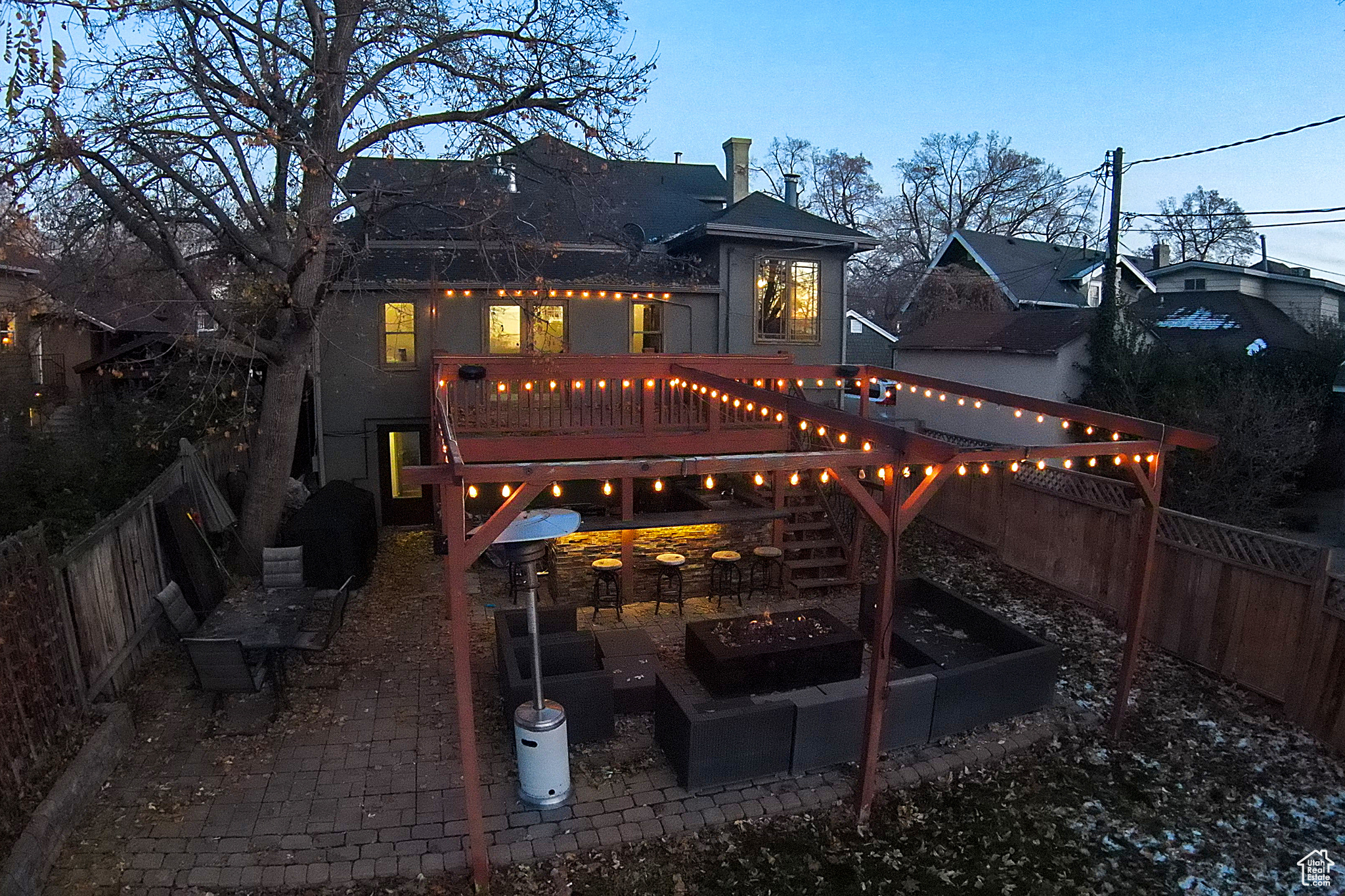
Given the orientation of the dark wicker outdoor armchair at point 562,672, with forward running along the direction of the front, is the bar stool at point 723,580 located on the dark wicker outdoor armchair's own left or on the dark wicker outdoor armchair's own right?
on the dark wicker outdoor armchair's own left

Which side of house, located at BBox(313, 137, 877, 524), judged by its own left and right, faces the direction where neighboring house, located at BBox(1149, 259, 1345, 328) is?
right

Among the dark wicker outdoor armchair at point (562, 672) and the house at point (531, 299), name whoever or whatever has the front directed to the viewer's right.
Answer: the dark wicker outdoor armchair

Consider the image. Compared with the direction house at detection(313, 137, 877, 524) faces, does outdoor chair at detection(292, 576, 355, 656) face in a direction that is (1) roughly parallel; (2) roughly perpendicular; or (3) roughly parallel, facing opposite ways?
roughly perpendicular

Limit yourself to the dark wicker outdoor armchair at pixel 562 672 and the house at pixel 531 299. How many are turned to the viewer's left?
0

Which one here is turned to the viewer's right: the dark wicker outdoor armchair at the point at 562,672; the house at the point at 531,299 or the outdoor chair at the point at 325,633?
the dark wicker outdoor armchair

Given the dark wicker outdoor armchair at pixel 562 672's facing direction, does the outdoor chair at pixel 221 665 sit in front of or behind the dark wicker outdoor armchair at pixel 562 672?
behind

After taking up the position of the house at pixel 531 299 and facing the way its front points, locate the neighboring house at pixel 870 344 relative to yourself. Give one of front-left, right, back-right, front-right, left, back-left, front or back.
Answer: front-right

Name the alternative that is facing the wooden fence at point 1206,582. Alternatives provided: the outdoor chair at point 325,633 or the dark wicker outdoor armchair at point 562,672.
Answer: the dark wicker outdoor armchair

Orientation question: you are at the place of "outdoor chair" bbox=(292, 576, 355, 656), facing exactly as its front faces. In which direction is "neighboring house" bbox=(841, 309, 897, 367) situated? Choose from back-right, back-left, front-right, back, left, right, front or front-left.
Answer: back-right

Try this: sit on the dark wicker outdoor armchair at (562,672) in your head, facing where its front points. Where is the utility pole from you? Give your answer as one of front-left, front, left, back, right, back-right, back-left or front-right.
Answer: front-left

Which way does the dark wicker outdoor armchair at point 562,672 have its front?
to the viewer's right

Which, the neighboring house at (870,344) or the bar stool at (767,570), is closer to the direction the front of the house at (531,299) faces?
the neighboring house

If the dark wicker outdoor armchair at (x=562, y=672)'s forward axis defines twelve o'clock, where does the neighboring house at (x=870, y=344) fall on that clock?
The neighboring house is roughly at 10 o'clock from the dark wicker outdoor armchair.

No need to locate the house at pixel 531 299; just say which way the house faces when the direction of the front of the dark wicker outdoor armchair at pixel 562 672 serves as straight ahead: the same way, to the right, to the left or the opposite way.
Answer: to the left

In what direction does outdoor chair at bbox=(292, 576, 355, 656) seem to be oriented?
to the viewer's left

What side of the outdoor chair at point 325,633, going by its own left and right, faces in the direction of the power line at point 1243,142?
back

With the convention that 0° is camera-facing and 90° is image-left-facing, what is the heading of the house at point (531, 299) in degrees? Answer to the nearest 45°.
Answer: approximately 180°

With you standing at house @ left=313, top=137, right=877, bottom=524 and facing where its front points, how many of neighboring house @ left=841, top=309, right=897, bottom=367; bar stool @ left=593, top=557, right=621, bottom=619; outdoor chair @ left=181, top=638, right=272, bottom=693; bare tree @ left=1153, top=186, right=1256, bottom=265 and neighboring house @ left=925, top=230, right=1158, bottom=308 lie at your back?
2

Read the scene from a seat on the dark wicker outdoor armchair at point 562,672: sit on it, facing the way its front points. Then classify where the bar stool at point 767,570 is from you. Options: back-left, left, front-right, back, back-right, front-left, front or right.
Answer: front-left

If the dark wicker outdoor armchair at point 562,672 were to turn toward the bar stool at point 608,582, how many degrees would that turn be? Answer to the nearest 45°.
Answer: approximately 90° to its left

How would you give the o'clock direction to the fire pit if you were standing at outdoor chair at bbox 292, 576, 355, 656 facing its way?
The fire pit is roughly at 7 o'clock from the outdoor chair.
